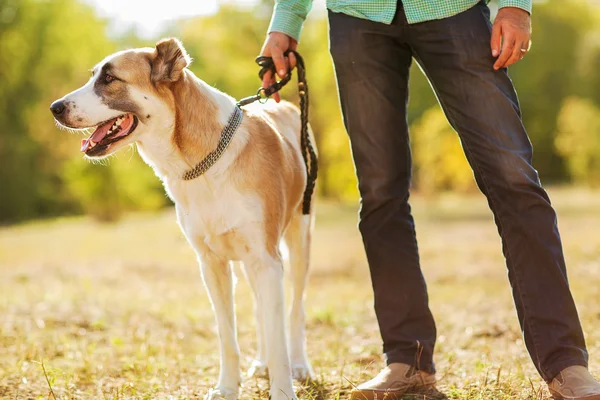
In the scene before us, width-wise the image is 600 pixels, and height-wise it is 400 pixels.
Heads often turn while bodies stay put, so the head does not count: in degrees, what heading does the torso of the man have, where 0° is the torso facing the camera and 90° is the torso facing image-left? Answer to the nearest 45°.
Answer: approximately 0°

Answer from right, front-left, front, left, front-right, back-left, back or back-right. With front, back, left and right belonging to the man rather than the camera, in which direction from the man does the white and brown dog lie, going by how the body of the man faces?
right

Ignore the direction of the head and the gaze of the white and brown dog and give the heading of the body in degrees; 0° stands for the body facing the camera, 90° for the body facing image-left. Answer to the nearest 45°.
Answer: approximately 45°

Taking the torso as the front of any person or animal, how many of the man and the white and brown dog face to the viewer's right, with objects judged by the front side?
0

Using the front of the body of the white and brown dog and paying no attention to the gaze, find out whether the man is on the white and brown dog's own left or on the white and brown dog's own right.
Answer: on the white and brown dog's own left
